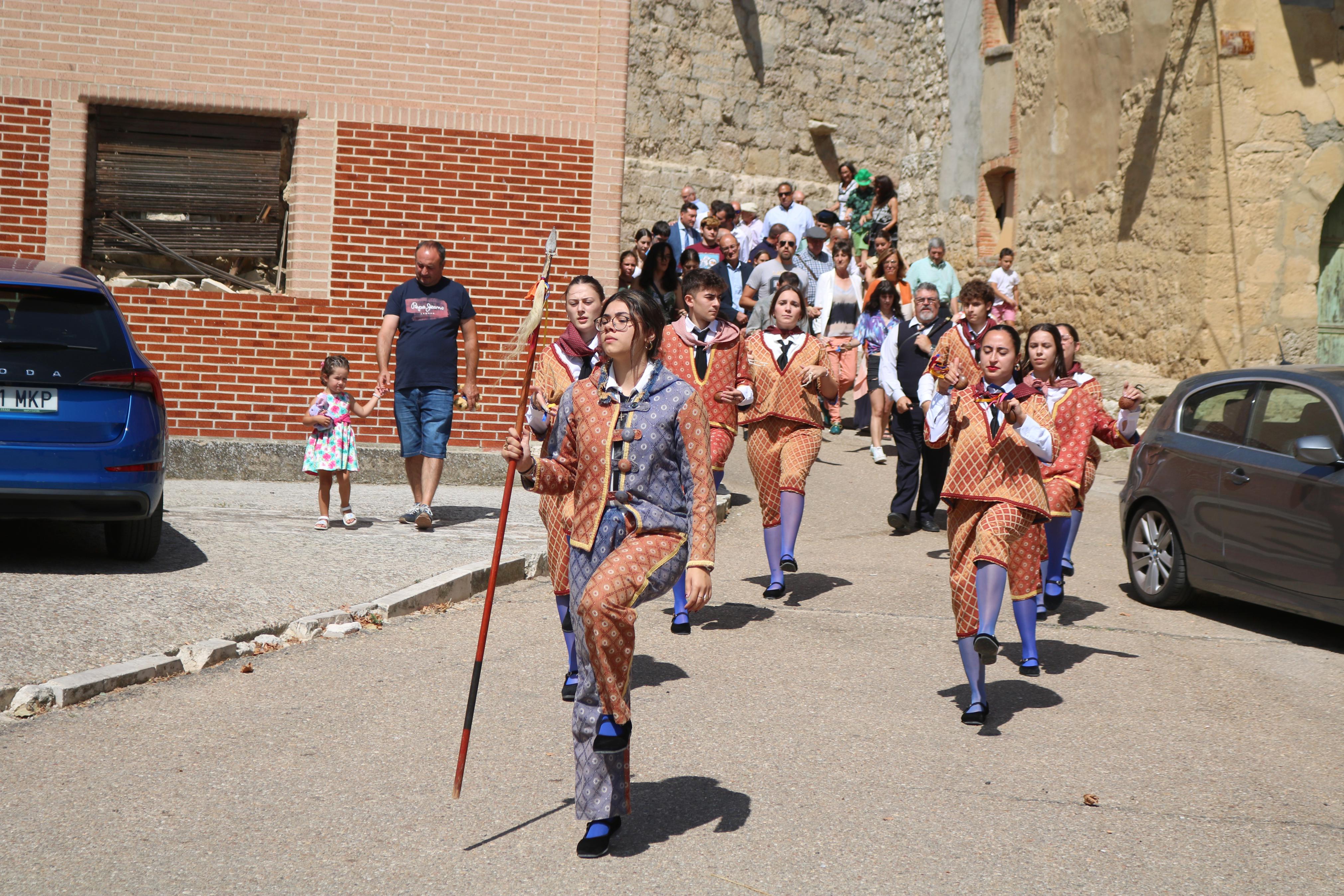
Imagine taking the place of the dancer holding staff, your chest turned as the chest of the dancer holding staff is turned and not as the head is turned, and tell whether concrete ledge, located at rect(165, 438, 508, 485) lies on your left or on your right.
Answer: on your right

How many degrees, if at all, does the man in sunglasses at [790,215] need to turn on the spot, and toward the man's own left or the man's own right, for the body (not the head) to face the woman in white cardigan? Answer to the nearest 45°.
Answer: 0° — they already face them

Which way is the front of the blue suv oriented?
away from the camera

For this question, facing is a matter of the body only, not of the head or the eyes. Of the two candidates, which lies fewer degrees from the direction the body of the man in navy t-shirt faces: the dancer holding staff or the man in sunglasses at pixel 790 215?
the dancer holding staff

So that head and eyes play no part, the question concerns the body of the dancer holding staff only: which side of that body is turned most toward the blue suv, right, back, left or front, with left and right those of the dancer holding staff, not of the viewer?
right

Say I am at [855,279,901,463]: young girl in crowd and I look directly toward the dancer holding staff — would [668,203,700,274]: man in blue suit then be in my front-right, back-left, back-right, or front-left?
back-right

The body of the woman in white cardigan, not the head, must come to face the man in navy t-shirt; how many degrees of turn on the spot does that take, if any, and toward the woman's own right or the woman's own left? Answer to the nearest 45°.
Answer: approximately 45° to the woman's own right

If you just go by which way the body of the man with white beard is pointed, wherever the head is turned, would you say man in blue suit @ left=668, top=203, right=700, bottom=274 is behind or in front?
behind

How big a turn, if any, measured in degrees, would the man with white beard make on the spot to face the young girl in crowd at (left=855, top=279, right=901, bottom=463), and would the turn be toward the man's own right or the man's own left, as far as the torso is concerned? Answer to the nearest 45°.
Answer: approximately 180°

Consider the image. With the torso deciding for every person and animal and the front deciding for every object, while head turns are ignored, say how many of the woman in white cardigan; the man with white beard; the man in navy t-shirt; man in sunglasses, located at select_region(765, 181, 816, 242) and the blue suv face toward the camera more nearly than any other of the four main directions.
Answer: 4

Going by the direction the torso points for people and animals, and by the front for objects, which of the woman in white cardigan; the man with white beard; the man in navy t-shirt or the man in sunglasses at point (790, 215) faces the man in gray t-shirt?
the man in sunglasses

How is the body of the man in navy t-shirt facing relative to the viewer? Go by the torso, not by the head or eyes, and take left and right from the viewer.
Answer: facing the viewer

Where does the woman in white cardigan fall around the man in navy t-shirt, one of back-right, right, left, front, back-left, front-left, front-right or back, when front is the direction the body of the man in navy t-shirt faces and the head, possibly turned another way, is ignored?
back-left

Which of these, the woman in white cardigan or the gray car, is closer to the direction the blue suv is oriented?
the woman in white cardigan

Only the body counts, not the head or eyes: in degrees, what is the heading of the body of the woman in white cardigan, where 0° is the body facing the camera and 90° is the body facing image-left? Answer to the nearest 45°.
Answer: approximately 0°

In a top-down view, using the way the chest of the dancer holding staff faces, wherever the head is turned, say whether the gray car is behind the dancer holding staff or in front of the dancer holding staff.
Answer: behind
